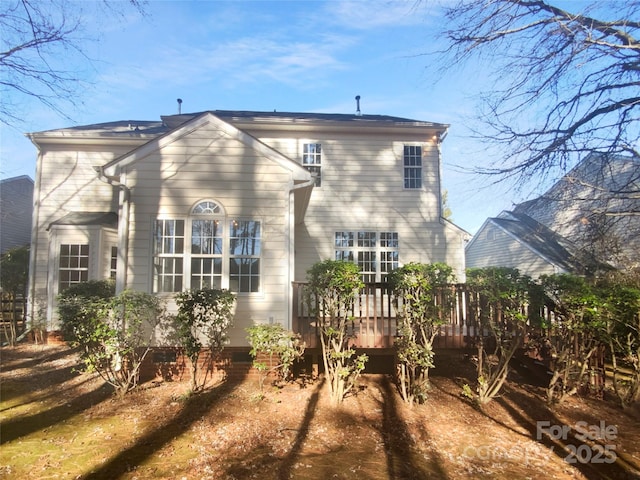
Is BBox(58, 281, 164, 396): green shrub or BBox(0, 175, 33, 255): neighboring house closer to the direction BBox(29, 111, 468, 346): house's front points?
the neighboring house

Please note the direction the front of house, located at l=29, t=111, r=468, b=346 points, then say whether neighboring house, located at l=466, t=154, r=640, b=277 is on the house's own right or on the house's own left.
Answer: on the house's own right

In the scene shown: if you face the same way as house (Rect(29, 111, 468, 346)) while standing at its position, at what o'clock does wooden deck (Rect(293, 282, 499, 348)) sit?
The wooden deck is roughly at 5 o'clock from the house.

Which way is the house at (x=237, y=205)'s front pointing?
away from the camera

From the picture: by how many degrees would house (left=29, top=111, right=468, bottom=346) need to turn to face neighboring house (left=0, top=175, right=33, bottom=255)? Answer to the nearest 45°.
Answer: approximately 45° to its left
